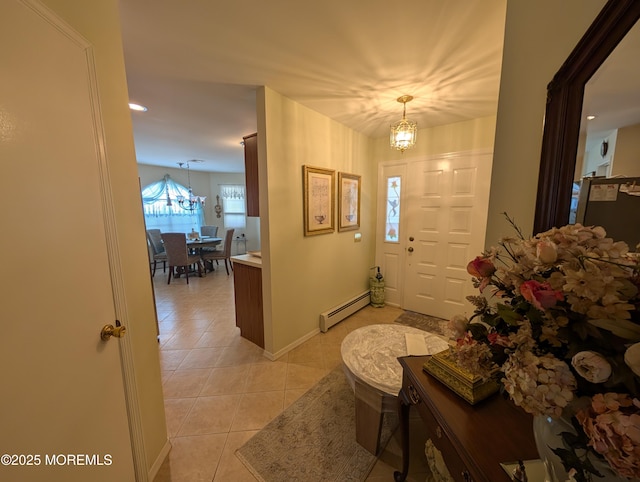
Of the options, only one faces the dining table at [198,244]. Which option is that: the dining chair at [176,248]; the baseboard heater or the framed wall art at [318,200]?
the dining chair

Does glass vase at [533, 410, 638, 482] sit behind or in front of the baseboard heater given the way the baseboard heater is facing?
in front

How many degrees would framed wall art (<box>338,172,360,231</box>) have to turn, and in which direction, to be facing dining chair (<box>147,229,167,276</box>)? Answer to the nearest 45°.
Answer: approximately 135° to its right

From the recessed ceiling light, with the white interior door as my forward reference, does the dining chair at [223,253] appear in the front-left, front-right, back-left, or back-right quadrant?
back-left

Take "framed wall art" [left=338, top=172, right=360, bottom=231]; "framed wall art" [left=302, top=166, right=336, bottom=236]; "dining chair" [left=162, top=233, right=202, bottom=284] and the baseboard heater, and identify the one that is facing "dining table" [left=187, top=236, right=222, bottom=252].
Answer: the dining chair

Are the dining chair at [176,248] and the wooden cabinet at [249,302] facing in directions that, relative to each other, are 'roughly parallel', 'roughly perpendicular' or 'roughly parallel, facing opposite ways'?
roughly perpendicular

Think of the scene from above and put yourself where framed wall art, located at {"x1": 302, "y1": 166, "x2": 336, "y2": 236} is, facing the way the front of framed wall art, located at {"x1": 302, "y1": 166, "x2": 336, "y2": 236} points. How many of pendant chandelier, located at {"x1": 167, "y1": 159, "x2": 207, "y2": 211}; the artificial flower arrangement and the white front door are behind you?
1

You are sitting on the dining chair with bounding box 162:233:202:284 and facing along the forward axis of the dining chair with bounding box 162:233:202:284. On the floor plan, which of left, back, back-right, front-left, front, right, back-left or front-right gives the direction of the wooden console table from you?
back-right

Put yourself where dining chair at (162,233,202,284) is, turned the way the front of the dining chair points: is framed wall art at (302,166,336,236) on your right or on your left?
on your right

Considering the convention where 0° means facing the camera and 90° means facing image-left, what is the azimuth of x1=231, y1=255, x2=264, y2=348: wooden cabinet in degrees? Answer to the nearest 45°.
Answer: approximately 135°
